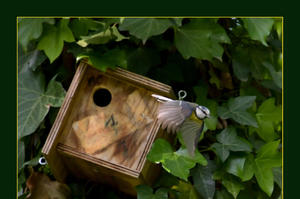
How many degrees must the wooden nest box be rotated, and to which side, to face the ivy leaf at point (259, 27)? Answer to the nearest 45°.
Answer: approximately 90° to its left

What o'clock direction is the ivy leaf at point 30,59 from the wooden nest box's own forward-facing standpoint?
The ivy leaf is roughly at 4 o'clock from the wooden nest box.

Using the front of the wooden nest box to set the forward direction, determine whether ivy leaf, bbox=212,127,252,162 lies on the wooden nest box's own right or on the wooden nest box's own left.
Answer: on the wooden nest box's own left

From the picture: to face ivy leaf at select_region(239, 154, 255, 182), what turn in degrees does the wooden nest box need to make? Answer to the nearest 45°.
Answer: approximately 90° to its left

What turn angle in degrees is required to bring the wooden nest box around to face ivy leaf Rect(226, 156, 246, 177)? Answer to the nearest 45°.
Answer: approximately 90° to its left

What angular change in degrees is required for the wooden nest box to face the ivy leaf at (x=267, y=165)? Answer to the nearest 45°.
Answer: approximately 90° to its left

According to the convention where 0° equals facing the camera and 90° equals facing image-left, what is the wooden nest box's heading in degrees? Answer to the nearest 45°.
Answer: approximately 0°

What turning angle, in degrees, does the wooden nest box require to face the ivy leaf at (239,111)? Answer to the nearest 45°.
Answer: approximately 90° to its left
